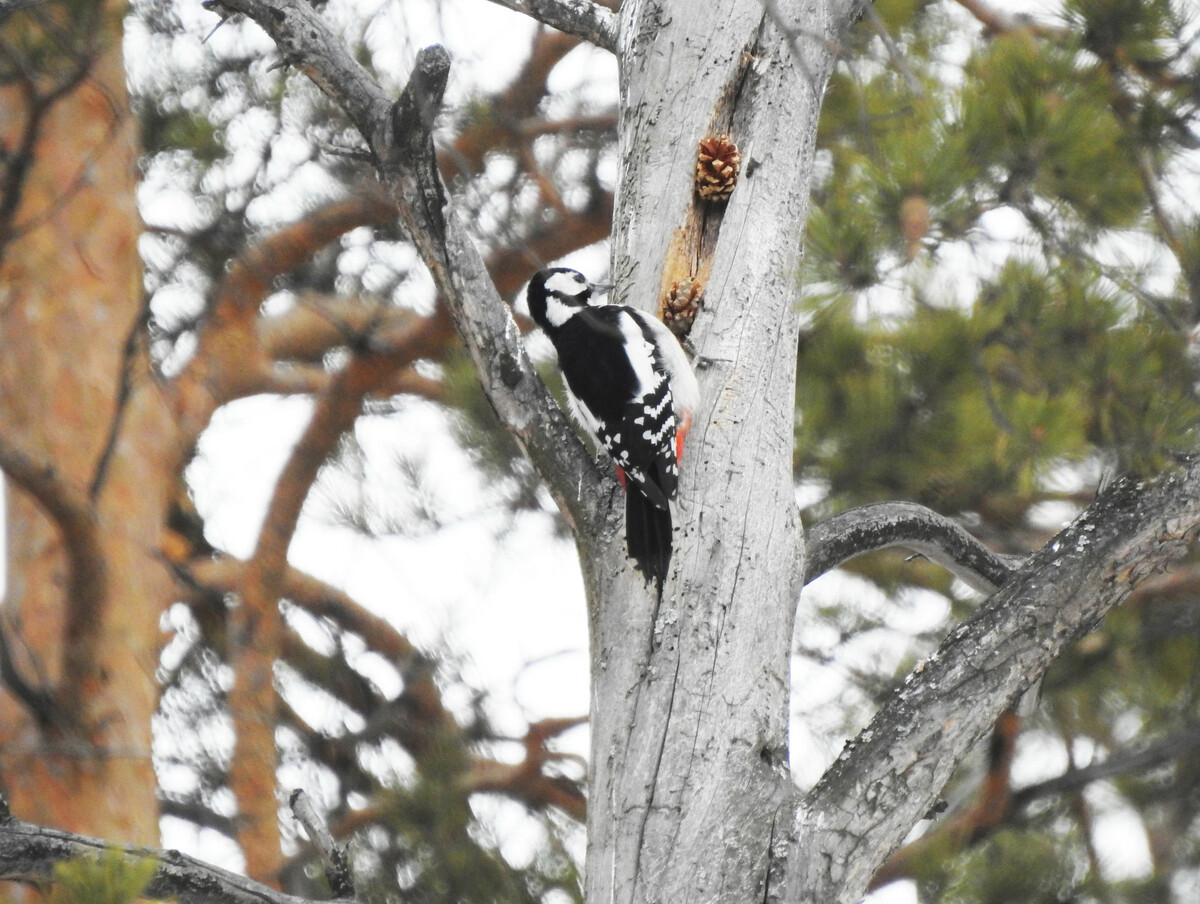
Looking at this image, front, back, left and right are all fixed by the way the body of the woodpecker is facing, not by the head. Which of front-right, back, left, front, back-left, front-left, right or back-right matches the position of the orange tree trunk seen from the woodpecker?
left

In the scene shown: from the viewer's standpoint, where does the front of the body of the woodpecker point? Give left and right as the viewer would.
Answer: facing away from the viewer and to the right of the viewer
